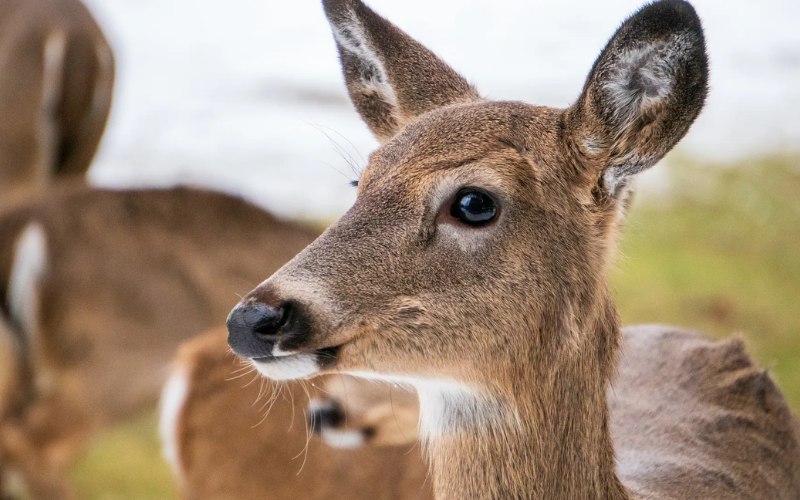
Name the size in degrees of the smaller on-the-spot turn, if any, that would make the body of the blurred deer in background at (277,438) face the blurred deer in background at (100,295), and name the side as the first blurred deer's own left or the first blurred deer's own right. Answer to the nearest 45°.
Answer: approximately 135° to the first blurred deer's own left

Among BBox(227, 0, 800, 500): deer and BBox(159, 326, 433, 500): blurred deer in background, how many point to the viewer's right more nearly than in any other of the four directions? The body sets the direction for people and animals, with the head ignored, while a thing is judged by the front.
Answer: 1

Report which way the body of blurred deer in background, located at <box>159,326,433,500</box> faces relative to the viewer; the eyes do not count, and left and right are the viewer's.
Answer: facing to the right of the viewer

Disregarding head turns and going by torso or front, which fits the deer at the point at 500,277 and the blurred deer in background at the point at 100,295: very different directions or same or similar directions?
very different directions

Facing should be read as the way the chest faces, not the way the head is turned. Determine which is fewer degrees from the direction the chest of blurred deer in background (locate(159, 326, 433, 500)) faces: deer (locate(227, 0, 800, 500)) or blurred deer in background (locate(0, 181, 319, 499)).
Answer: the deer

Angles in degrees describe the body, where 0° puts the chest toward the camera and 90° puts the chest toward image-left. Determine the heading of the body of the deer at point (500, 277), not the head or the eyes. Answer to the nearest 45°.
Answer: approximately 45°

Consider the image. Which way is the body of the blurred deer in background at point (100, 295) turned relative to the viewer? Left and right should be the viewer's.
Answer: facing away from the viewer and to the right of the viewer

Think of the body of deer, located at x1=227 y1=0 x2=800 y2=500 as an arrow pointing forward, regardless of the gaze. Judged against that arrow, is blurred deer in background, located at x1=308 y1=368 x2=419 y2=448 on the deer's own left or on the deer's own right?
on the deer's own right

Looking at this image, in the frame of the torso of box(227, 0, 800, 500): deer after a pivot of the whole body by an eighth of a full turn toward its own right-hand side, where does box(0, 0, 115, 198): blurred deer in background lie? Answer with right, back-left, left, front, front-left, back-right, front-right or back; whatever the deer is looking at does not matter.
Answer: front-right
